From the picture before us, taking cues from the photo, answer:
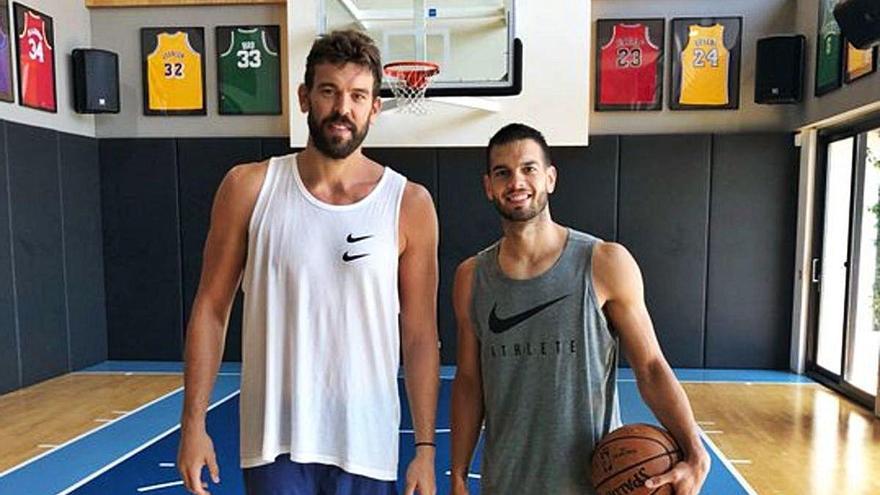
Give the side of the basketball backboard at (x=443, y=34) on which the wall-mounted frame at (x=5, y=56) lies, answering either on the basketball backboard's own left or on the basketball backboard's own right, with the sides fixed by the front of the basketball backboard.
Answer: on the basketball backboard's own right

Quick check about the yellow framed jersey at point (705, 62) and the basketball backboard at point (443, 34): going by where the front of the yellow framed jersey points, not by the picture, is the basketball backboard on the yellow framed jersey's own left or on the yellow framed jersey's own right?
on the yellow framed jersey's own right

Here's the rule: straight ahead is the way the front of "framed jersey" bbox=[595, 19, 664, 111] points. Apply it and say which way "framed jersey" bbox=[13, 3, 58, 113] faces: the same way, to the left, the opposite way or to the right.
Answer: to the left

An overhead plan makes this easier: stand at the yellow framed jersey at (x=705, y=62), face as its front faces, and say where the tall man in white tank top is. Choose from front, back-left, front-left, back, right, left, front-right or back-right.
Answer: front

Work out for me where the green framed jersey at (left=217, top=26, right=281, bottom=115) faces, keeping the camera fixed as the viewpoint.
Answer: facing the viewer

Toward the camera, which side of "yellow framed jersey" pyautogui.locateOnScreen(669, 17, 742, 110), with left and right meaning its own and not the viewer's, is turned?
front

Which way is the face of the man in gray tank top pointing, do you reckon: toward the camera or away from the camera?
toward the camera

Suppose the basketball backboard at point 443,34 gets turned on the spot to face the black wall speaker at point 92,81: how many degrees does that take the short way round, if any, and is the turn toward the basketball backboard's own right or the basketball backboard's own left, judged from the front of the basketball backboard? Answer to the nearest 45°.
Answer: approximately 90° to the basketball backboard's own right

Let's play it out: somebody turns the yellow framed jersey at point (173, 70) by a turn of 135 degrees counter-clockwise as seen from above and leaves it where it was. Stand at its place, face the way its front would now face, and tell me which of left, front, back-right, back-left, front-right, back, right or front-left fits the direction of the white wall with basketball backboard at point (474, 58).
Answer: right

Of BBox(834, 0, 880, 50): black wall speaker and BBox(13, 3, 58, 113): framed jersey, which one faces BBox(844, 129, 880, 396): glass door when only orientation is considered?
the framed jersey

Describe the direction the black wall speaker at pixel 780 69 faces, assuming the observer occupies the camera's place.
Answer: facing the viewer and to the left of the viewer

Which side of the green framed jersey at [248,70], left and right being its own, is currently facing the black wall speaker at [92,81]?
right

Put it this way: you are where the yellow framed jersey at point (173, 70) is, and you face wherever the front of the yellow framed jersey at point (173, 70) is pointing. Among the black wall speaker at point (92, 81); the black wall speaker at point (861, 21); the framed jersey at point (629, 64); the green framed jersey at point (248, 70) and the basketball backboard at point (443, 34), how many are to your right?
1

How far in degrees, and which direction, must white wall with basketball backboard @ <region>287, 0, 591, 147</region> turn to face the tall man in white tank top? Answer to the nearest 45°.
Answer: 0° — it already faces them

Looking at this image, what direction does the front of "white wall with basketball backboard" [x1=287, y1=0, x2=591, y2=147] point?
toward the camera

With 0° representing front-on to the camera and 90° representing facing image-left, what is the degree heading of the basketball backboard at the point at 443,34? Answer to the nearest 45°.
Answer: approximately 0°

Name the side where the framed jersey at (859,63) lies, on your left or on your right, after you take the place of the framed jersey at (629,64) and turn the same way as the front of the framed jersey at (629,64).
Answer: on your left
